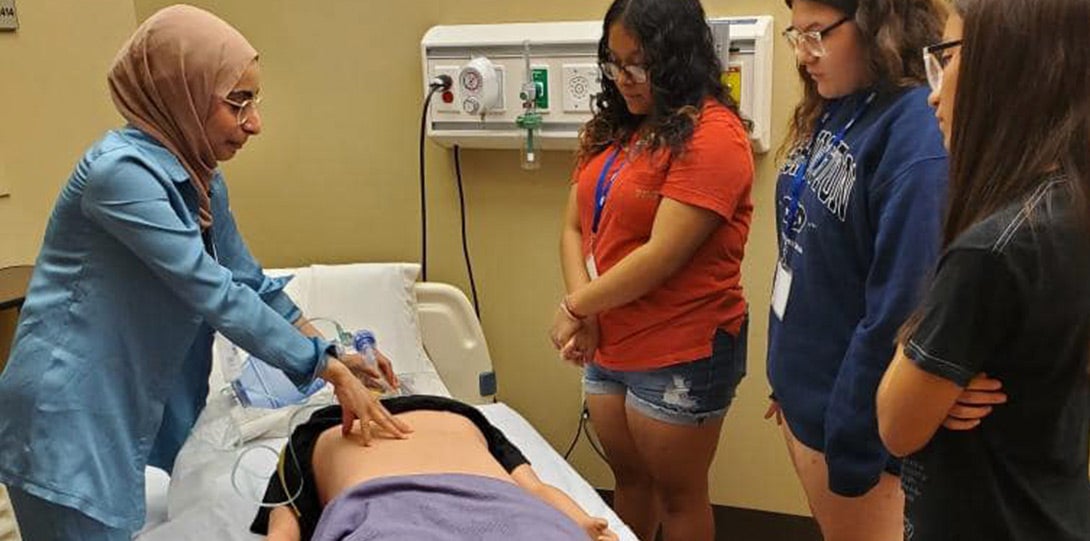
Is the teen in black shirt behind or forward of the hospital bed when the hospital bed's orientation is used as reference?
forward

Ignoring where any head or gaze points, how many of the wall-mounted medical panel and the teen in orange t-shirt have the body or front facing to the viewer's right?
0

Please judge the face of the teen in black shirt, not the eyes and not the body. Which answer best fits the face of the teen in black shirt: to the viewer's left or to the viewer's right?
to the viewer's left

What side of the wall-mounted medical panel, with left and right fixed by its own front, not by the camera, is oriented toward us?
front

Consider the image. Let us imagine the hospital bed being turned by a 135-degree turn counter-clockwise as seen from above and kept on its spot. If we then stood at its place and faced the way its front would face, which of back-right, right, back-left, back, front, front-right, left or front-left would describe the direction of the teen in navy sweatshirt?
right

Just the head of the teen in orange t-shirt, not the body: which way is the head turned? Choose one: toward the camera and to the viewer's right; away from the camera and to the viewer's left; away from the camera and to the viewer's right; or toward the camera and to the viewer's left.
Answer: toward the camera and to the viewer's left

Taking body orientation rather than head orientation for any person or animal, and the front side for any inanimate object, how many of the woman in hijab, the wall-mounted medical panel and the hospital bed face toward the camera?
2

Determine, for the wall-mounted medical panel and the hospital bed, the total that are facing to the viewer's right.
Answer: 0

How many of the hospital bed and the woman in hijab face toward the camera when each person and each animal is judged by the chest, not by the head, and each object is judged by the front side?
1

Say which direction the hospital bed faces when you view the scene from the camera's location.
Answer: facing the viewer

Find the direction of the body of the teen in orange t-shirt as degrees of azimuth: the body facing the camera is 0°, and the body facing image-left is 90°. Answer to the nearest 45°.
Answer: approximately 45°

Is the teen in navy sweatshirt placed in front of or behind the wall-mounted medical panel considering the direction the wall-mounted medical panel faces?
in front

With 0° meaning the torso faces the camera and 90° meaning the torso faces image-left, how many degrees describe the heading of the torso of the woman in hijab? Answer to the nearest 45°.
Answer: approximately 270°

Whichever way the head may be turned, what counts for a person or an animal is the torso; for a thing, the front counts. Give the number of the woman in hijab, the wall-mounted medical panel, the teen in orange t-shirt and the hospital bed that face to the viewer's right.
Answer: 1

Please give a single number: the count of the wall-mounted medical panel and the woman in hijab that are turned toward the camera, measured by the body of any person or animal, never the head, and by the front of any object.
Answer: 1

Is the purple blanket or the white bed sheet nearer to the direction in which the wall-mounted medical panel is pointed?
the purple blanket

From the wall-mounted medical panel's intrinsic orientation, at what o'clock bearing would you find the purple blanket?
The purple blanket is roughly at 12 o'clock from the wall-mounted medical panel.
